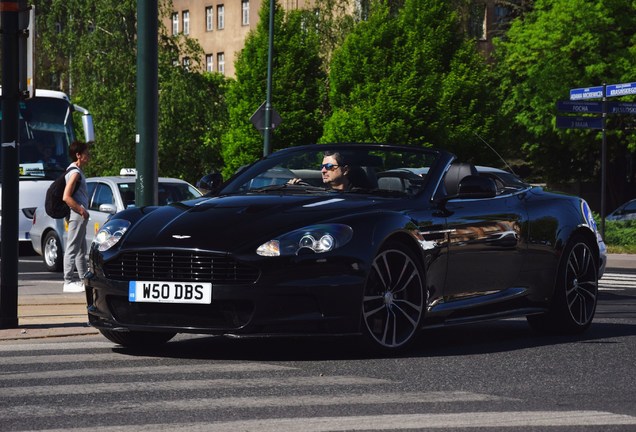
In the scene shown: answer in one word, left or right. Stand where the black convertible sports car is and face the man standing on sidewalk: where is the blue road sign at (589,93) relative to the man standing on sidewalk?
right

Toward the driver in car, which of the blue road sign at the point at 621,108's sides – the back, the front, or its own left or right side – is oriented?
front

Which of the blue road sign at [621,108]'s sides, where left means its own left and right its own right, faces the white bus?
right

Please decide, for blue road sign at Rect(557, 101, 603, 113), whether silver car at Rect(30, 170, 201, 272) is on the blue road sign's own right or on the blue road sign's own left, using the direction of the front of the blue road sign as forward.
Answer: on the blue road sign's own right

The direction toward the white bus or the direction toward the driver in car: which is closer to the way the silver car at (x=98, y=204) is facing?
the driver in car

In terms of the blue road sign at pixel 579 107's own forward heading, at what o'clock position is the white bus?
The white bus is roughly at 3 o'clock from the blue road sign.

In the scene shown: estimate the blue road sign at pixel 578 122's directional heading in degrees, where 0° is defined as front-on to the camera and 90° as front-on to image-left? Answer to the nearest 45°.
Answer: approximately 0°

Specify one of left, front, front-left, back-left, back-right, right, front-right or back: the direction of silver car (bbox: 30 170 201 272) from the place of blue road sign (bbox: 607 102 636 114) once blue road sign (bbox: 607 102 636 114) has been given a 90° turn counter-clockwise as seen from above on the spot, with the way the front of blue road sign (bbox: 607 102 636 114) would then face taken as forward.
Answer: back-right

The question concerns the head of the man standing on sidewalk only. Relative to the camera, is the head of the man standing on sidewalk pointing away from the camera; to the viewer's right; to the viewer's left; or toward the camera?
to the viewer's right

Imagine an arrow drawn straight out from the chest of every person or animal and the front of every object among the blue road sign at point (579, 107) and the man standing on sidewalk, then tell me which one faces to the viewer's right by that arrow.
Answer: the man standing on sidewalk
